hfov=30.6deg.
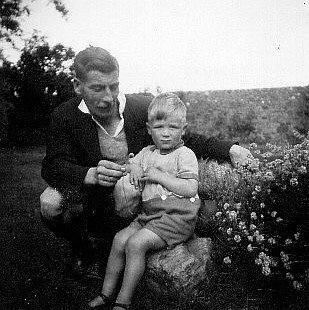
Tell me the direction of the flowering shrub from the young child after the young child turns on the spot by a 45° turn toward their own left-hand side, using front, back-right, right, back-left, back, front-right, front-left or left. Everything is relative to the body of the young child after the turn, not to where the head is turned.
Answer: left

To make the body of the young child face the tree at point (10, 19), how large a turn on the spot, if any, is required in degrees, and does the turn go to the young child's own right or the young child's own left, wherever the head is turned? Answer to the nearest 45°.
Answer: approximately 90° to the young child's own right

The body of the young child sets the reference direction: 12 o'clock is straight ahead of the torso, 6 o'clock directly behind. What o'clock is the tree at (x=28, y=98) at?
The tree is roughly at 4 o'clock from the young child.

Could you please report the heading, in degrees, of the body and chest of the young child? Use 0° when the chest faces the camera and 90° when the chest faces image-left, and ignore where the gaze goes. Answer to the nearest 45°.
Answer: approximately 45°

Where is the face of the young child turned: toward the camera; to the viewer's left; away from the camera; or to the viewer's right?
toward the camera
